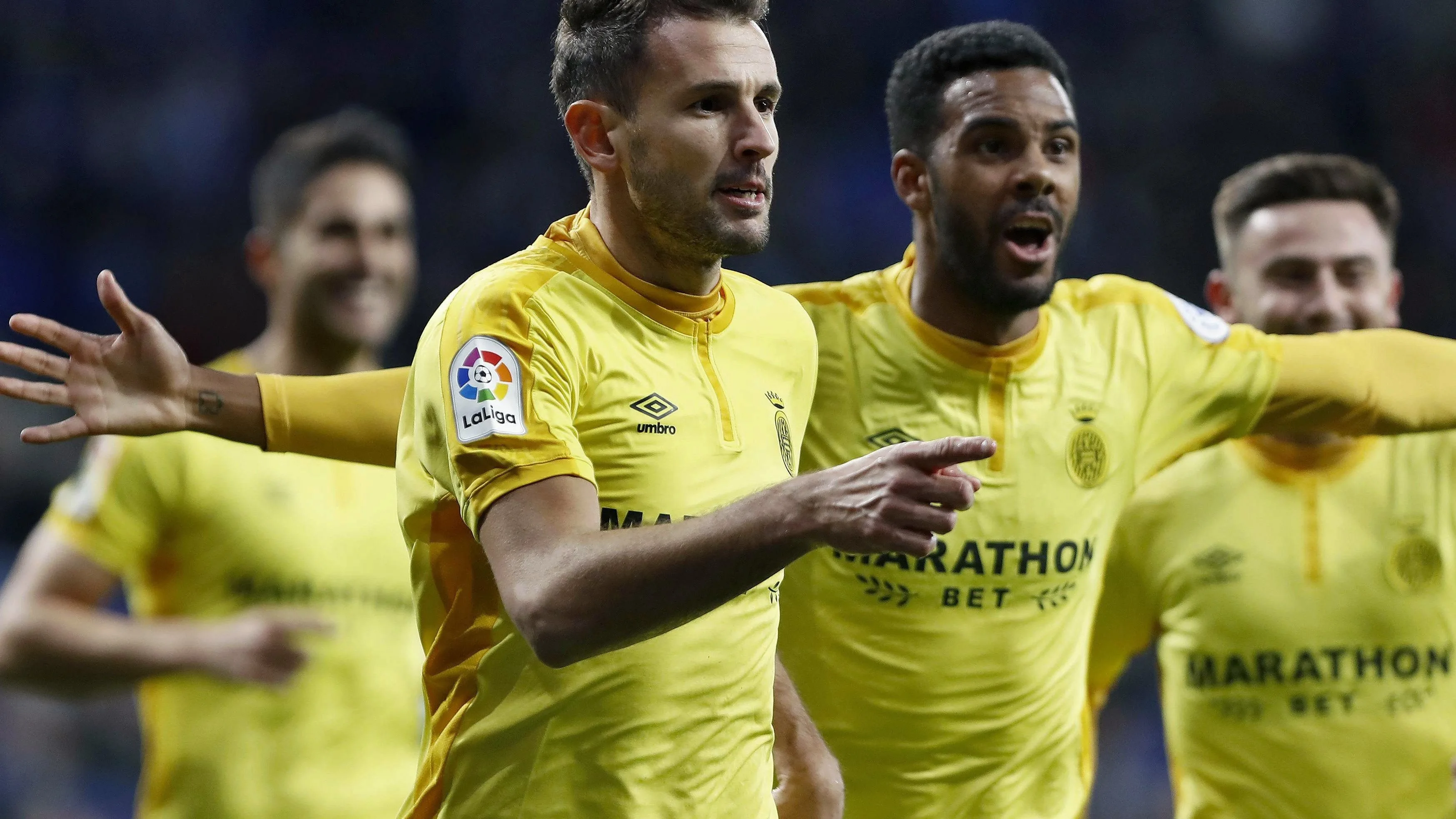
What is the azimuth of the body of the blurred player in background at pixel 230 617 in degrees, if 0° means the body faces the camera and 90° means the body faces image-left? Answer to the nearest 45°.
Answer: approximately 315°

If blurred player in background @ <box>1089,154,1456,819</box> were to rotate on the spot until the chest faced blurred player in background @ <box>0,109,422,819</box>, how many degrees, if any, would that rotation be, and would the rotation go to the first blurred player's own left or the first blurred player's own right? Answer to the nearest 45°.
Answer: approximately 90° to the first blurred player's own right

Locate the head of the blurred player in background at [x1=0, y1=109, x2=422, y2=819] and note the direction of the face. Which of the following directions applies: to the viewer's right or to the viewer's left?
to the viewer's right
